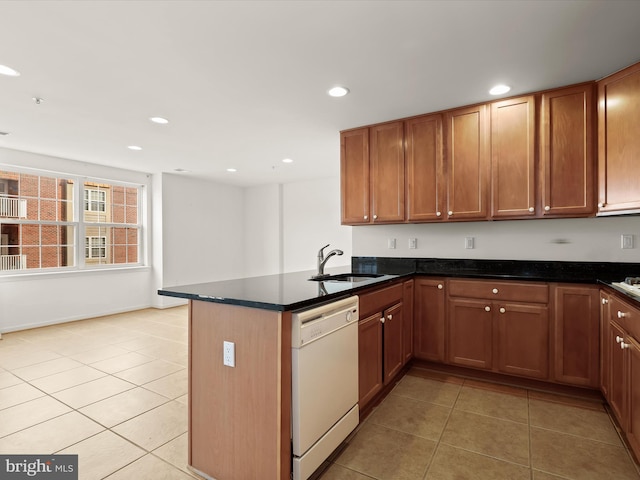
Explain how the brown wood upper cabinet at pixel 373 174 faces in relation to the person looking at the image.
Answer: facing the viewer and to the left of the viewer

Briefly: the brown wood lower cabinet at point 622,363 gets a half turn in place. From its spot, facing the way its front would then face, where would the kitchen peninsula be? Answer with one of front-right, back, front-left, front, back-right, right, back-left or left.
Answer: back-right

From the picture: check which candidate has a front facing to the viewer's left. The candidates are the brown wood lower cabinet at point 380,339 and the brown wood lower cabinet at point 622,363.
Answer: the brown wood lower cabinet at point 622,363

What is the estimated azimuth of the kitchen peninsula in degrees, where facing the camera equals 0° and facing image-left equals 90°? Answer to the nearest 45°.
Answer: approximately 315°

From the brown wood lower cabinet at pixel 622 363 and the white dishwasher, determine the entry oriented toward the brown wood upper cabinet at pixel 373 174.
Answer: the brown wood lower cabinet

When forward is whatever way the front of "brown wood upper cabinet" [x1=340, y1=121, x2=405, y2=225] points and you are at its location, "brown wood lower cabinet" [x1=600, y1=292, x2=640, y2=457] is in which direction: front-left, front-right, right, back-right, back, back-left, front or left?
left

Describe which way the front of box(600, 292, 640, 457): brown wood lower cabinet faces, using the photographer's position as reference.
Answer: facing to the left of the viewer

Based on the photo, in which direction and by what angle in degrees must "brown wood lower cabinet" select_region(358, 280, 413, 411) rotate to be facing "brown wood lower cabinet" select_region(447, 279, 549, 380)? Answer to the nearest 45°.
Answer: approximately 90° to its left

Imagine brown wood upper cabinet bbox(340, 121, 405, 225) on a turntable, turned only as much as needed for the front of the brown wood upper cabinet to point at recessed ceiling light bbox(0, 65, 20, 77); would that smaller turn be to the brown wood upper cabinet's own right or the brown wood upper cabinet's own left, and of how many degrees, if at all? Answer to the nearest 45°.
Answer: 0° — it already faces it

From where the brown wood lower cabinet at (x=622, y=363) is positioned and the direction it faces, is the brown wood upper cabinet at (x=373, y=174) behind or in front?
in front

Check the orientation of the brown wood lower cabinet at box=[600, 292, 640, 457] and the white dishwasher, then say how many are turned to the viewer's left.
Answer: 1

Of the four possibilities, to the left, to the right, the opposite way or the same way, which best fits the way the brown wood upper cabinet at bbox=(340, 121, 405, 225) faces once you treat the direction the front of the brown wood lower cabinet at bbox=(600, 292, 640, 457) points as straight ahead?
to the left
